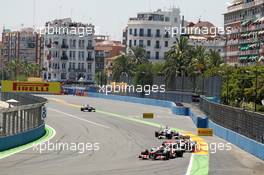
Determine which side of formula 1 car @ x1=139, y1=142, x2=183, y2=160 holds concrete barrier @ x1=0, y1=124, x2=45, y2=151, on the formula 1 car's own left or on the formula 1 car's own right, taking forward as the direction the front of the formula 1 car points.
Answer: on the formula 1 car's own right

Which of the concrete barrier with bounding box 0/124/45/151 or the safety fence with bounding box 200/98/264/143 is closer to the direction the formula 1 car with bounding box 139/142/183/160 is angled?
the concrete barrier

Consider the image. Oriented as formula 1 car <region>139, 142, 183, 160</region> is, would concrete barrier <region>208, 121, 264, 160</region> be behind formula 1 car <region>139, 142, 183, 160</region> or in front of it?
behind

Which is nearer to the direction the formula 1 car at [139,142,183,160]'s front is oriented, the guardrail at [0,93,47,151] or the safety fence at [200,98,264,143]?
the guardrail

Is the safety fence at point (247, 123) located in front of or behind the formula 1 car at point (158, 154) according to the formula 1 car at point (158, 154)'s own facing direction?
behind
